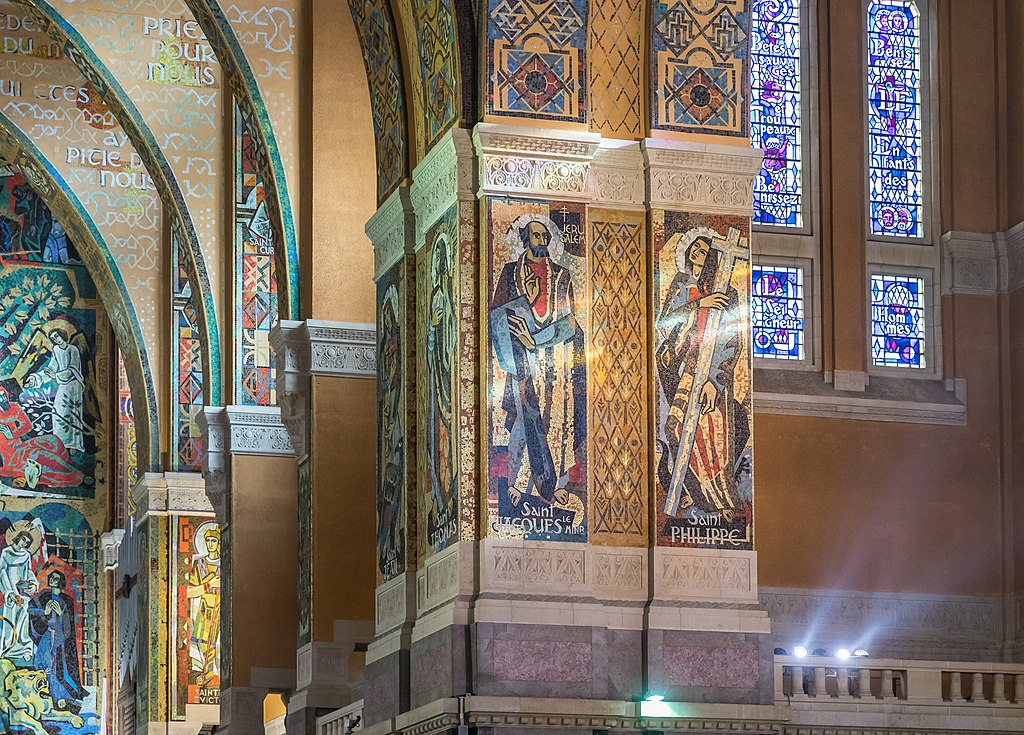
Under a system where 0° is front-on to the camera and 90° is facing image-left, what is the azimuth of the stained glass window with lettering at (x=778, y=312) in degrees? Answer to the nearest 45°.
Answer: approximately 0°

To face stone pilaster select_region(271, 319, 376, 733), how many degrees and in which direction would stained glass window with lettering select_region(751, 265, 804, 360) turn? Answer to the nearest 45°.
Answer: approximately 45° to its right

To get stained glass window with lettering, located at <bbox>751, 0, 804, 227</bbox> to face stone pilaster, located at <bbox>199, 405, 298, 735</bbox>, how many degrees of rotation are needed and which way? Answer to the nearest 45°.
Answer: approximately 90° to its right

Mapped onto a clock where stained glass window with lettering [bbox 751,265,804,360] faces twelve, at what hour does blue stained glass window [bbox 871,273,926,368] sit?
The blue stained glass window is roughly at 8 o'clock from the stained glass window with lettering.

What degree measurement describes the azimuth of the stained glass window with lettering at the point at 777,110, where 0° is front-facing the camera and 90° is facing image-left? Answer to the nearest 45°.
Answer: approximately 0°

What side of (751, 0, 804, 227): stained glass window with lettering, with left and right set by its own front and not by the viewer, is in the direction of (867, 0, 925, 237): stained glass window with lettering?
left

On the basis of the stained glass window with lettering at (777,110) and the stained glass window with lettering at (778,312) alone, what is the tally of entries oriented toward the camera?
2

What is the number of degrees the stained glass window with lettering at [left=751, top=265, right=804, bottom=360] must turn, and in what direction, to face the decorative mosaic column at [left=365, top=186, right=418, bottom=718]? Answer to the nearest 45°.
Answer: approximately 45° to its right
